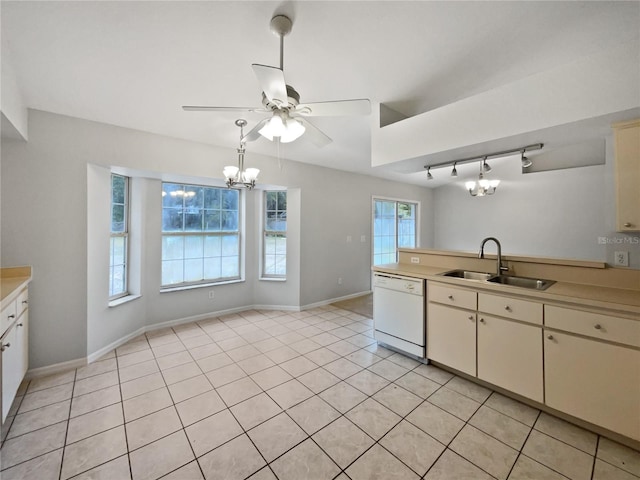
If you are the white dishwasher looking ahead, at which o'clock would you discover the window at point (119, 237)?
The window is roughly at 1 o'clock from the white dishwasher.

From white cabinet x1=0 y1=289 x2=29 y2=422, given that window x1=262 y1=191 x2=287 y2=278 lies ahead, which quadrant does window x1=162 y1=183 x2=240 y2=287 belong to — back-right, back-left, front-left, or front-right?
front-left

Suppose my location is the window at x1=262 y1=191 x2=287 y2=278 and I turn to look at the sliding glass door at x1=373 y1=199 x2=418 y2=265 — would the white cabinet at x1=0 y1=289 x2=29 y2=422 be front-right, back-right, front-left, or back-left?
back-right

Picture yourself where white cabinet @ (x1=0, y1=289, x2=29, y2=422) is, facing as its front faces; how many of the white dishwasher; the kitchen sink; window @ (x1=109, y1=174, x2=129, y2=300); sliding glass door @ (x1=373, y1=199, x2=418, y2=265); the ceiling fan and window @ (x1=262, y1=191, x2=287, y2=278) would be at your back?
0

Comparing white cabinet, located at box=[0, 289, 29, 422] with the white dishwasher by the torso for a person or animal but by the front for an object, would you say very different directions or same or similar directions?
very different directions

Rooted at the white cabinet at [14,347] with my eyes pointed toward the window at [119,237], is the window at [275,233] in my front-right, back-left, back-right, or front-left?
front-right

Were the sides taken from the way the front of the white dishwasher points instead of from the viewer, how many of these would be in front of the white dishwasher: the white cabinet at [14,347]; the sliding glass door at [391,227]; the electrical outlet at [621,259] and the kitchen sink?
1

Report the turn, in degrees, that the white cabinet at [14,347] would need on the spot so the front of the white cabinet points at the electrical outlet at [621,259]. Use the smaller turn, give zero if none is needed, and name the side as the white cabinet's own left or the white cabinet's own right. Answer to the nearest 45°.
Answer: approximately 45° to the white cabinet's own right

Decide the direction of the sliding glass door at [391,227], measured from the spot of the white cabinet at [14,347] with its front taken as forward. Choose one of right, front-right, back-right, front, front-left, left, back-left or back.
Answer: front

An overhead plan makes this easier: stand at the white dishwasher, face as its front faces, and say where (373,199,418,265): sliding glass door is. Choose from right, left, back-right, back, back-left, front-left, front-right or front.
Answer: back-right

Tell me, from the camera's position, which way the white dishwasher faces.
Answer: facing the viewer and to the left of the viewer

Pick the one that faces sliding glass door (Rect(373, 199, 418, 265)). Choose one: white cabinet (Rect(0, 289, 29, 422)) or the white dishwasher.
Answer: the white cabinet

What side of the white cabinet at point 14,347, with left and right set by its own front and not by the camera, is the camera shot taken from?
right

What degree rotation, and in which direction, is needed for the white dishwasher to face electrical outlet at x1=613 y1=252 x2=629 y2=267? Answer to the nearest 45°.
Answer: approximately 135° to its left

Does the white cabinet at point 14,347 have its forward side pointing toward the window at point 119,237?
no

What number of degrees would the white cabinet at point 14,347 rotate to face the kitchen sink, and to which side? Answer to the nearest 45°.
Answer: approximately 45° to its right

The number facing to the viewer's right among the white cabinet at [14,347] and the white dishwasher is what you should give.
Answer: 1

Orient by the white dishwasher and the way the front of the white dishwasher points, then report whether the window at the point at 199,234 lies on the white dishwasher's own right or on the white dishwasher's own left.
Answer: on the white dishwasher's own right

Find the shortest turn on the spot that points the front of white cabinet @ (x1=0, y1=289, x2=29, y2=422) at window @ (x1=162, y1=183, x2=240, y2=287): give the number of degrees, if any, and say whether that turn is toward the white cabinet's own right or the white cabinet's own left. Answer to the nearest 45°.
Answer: approximately 45° to the white cabinet's own left

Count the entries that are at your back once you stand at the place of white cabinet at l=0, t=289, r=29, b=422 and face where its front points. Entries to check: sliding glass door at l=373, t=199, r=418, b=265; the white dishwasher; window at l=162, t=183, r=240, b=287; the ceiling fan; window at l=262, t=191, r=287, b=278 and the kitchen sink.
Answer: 0

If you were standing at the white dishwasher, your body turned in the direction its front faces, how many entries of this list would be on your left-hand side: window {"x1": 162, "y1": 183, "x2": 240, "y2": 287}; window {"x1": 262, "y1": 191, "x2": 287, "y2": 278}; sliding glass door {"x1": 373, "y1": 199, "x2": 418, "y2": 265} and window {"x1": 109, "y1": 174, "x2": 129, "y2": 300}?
0

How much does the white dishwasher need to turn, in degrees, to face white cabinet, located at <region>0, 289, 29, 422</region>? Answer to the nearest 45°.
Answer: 0° — it already faces it
